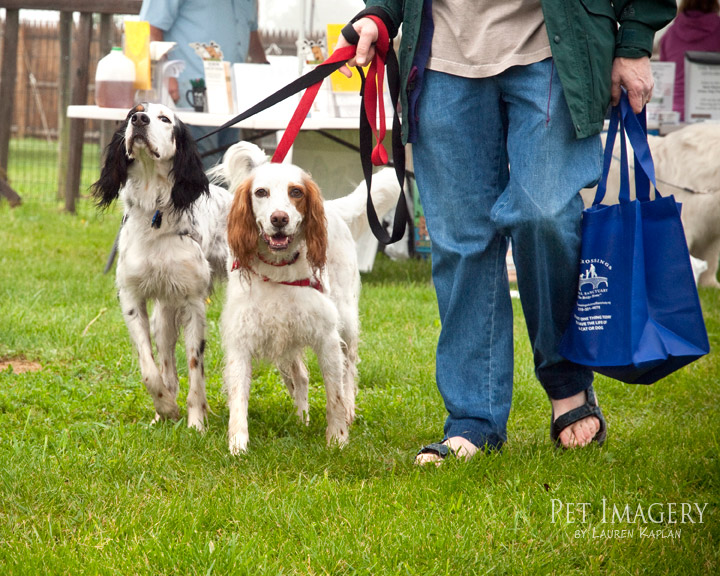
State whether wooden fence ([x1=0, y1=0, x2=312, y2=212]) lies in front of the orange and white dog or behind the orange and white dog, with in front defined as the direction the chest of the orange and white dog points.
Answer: behind

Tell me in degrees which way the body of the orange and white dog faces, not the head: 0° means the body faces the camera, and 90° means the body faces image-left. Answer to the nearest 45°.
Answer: approximately 0°

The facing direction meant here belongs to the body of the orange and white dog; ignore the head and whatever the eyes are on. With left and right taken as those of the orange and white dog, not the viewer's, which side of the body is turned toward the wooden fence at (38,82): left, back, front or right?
back

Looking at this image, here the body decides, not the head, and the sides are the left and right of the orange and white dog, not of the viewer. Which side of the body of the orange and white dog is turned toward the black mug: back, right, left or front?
back
